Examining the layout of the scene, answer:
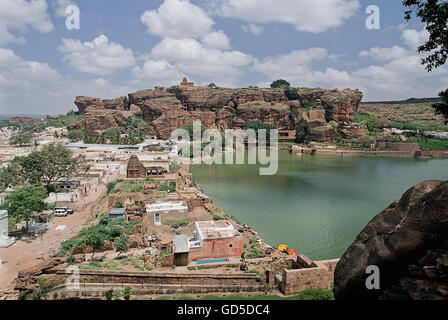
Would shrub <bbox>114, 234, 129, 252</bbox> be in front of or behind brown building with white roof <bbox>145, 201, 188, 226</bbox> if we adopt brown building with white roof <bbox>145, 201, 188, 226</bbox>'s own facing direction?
in front

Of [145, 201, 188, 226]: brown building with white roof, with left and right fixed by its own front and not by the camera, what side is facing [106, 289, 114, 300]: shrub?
front

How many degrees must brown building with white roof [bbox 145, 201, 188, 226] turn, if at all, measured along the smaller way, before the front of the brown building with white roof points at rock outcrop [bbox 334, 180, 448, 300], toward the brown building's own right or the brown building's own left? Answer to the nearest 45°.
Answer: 0° — it already faces it

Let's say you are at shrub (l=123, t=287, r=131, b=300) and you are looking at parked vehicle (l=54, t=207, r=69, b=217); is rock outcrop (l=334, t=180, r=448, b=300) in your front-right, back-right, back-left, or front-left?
back-right

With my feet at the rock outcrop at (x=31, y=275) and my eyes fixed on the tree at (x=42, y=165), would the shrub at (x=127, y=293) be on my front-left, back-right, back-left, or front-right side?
back-right

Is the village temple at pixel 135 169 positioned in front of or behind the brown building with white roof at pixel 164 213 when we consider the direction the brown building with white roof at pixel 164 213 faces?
behind

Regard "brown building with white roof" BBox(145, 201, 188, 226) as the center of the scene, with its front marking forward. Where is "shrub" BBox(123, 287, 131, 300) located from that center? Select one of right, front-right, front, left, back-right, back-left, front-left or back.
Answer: front

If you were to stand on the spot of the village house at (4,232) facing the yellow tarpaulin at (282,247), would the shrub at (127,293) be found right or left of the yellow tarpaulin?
right

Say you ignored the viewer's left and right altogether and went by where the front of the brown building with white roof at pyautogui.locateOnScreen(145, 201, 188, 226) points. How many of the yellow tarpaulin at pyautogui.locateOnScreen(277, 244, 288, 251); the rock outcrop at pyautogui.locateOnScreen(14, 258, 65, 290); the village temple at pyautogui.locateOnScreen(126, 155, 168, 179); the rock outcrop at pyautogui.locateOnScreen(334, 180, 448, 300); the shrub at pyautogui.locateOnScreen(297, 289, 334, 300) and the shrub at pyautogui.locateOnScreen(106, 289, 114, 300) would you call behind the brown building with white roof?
1

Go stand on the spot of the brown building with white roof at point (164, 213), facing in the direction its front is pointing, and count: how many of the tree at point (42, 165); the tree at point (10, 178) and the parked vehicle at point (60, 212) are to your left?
0

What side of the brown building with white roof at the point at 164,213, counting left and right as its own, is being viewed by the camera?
front

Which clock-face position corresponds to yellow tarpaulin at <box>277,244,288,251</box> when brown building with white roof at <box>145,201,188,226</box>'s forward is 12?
The yellow tarpaulin is roughly at 10 o'clock from the brown building with white roof.

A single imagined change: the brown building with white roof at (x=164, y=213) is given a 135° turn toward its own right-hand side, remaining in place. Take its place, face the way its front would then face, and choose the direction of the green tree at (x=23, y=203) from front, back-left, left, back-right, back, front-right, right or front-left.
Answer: front-left
